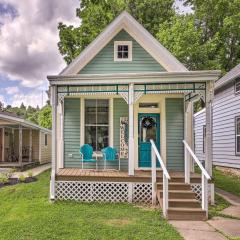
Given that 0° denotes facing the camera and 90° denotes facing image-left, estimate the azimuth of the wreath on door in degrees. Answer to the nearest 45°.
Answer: approximately 0°

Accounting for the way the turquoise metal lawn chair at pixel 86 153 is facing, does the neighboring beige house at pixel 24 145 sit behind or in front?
behind

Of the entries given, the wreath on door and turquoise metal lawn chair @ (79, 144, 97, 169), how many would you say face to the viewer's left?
0

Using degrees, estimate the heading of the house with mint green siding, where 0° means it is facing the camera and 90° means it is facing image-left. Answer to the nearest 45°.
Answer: approximately 0°

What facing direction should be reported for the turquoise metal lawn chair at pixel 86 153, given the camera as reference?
facing the viewer and to the right of the viewer

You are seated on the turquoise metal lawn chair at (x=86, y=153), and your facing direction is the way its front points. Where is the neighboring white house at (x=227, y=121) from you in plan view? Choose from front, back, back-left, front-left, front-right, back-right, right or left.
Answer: left

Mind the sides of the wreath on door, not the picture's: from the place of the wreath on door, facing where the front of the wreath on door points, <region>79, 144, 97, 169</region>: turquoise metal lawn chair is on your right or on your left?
on your right

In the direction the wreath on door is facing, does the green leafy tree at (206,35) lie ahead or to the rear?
to the rear

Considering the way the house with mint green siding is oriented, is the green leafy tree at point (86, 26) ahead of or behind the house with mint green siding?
behind

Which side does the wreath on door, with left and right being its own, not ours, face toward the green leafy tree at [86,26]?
back

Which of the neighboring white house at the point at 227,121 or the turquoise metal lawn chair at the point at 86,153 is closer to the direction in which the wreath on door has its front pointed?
the turquoise metal lawn chair

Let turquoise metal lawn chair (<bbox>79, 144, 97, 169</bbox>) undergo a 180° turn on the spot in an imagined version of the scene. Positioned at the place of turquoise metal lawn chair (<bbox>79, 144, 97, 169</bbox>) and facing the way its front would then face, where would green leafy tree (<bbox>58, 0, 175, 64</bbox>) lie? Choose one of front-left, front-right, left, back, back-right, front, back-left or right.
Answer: front-right
